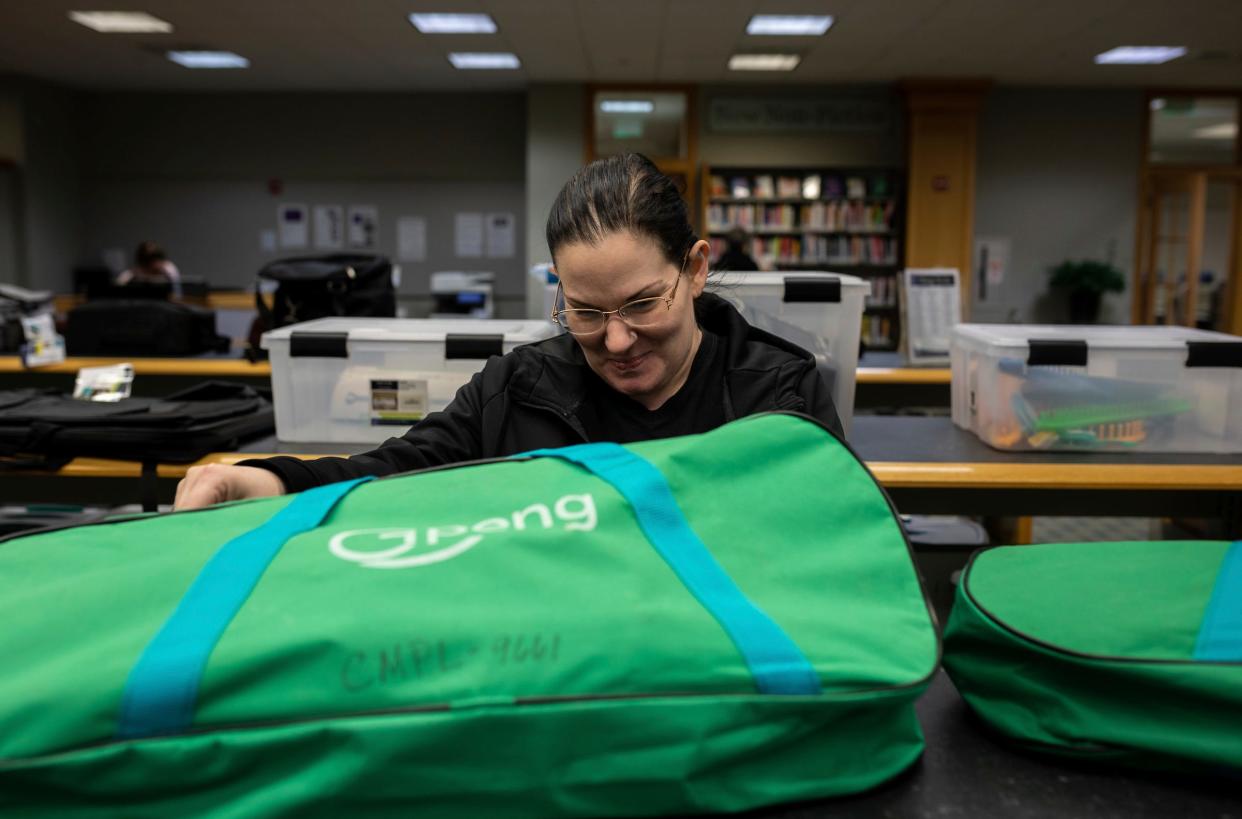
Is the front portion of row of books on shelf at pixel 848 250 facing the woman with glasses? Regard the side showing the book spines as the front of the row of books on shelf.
yes

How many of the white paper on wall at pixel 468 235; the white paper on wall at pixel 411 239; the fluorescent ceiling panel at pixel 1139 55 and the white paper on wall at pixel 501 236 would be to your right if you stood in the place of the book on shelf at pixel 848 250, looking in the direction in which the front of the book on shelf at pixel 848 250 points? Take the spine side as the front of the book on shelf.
3

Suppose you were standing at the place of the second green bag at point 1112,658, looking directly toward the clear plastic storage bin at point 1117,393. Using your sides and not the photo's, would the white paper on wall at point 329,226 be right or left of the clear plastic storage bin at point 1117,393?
left

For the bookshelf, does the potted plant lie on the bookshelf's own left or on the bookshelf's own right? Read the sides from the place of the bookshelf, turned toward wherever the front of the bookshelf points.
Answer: on the bookshelf's own left

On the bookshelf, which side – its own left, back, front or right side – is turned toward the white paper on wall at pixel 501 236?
right

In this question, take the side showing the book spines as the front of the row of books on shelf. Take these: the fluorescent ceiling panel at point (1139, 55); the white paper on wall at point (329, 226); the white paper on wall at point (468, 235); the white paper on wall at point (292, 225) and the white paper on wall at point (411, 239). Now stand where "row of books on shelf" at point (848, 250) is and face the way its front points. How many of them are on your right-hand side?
4

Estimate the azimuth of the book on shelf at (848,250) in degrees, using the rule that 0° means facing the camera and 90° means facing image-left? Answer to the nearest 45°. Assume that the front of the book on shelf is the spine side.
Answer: approximately 0°

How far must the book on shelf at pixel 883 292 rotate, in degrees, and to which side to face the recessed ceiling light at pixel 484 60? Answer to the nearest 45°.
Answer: approximately 45° to its right

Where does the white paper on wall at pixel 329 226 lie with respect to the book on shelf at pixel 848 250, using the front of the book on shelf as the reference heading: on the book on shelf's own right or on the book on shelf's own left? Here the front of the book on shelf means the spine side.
on the book on shelf's own right
